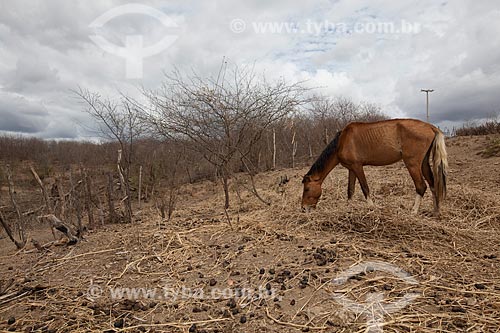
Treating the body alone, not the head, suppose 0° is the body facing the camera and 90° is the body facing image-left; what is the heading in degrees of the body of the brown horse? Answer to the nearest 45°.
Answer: approximately 90°
